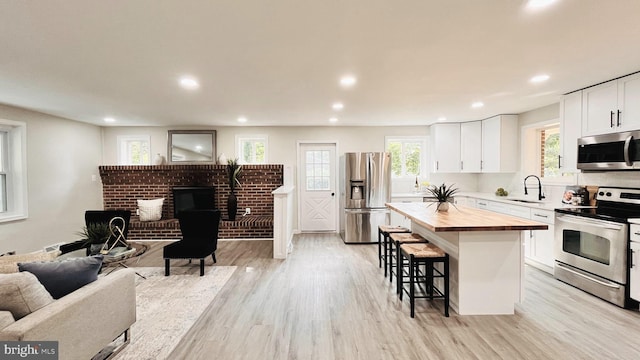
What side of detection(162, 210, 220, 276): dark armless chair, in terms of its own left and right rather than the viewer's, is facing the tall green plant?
back

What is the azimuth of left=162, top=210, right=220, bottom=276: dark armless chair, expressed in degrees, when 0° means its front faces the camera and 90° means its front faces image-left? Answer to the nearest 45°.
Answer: approximately 45°

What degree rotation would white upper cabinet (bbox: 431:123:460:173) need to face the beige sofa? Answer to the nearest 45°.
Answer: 0° — it already faces it

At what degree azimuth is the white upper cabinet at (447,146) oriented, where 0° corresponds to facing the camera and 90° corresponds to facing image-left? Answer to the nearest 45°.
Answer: approximately 0°

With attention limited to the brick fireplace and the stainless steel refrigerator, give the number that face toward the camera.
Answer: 2

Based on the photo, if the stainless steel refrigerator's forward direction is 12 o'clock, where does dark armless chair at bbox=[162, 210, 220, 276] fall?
The dark armless chair is roughly at 2 o'clock from the stainless steel refrigerator.

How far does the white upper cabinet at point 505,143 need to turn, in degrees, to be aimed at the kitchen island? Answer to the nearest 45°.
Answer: approximately 45° to its left

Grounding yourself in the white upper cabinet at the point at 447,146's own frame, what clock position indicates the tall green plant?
The tall green plant is roughly at 2 o'clock from the white upper cabinet.

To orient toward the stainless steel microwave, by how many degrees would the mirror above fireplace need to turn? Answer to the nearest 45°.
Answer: approximately 45° to its left
